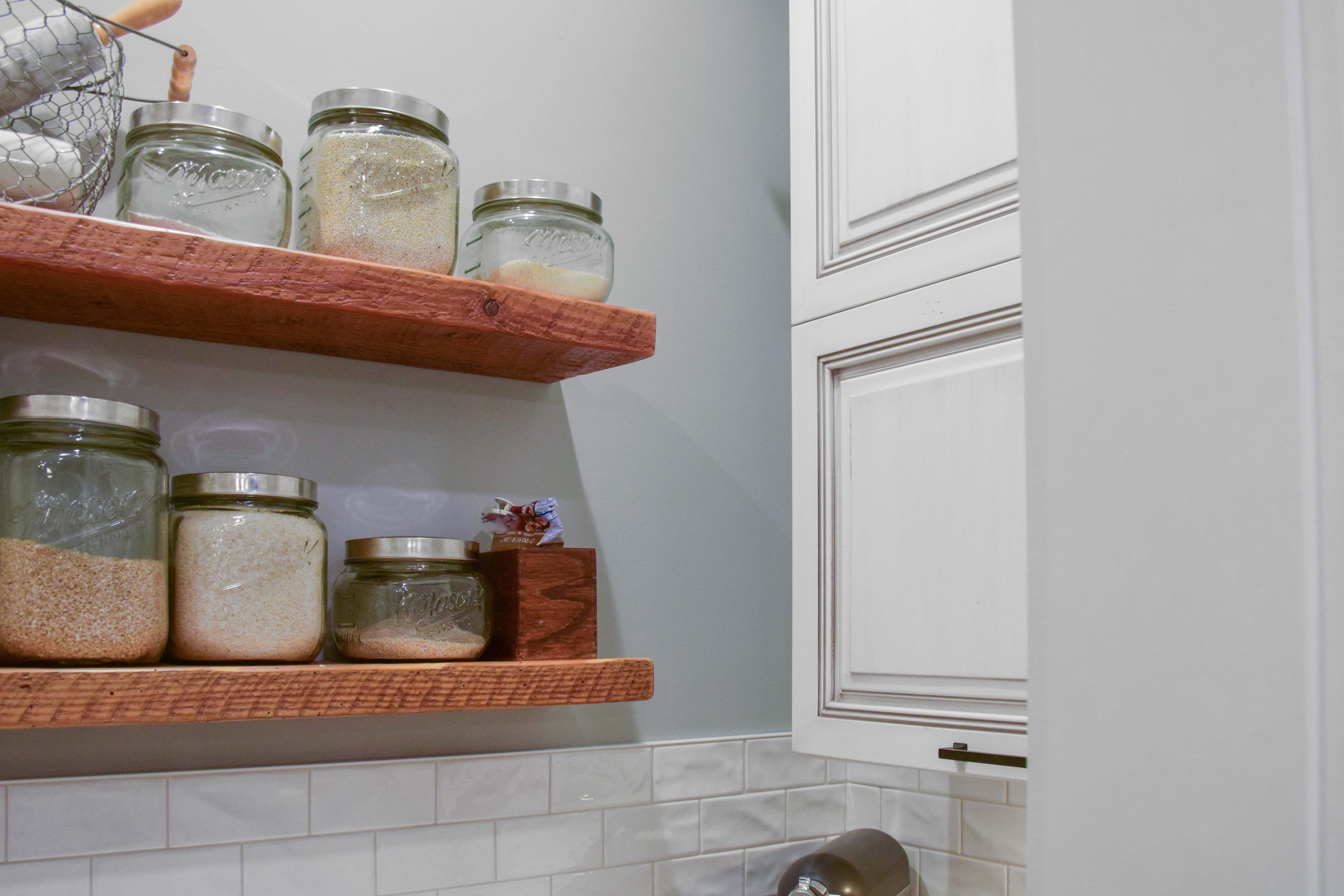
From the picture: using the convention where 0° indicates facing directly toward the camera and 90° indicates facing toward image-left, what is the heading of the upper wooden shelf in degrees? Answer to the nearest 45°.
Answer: approximately 315°

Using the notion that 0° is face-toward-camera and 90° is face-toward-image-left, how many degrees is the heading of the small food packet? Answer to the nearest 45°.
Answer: approximately 0°
